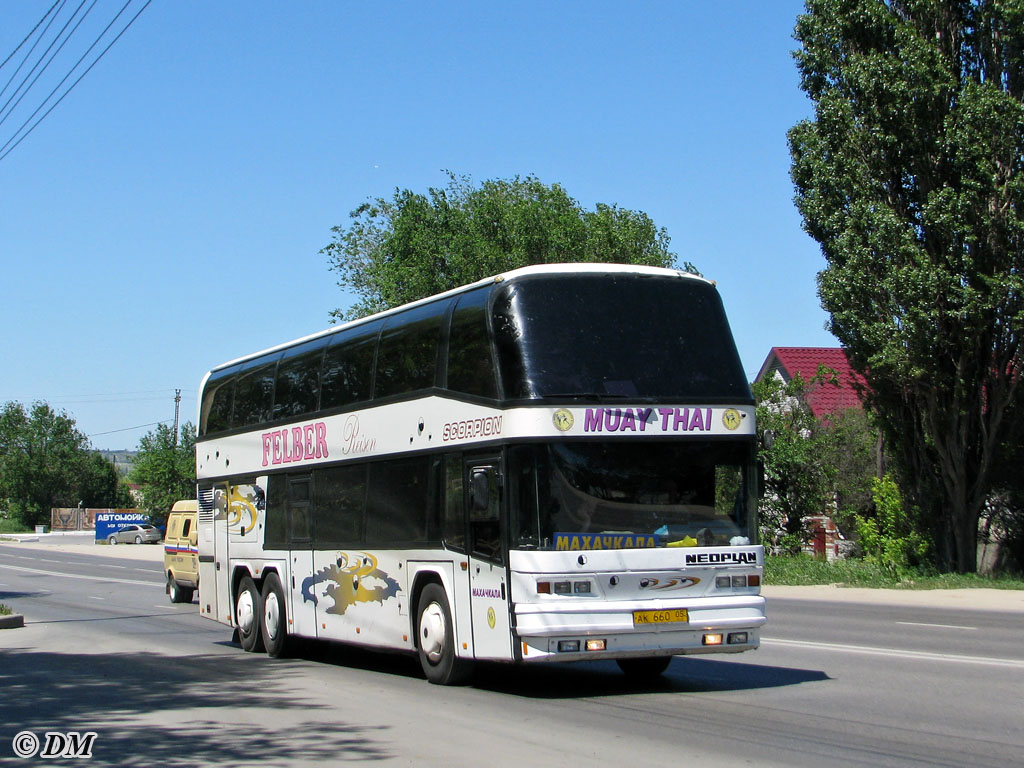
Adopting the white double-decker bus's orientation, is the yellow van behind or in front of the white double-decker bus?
behind

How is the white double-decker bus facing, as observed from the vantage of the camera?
facing the viewer and to the right of the viewer

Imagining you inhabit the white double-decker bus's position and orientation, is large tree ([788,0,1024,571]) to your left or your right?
on your left

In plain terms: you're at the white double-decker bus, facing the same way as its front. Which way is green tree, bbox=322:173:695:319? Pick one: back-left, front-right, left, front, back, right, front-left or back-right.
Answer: back-left

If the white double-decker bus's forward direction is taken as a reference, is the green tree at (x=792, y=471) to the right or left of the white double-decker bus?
on its left

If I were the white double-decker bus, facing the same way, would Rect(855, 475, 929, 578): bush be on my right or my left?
on my left
